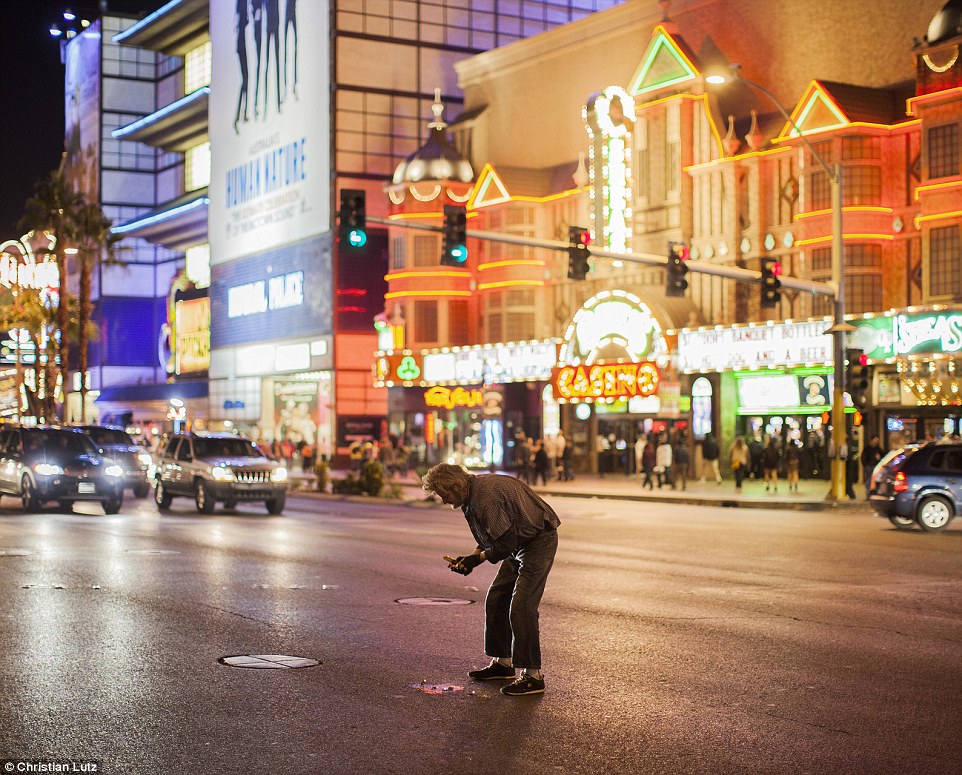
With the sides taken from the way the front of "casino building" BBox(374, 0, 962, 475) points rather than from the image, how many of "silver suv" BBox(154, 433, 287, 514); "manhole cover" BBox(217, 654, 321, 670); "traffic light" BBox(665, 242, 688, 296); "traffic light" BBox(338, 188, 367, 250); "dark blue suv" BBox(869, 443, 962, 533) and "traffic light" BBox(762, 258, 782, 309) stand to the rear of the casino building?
0

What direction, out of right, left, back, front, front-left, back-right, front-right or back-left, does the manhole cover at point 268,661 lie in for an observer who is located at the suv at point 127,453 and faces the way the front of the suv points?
front-right

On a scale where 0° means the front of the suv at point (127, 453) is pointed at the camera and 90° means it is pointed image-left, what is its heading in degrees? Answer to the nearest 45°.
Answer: approximately 315°

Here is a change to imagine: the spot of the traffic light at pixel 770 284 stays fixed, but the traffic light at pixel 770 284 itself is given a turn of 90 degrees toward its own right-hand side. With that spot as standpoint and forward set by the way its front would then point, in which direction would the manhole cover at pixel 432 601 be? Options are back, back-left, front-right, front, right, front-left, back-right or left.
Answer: front-left

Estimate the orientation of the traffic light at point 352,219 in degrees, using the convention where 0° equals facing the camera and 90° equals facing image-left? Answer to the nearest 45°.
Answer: approximately 0°

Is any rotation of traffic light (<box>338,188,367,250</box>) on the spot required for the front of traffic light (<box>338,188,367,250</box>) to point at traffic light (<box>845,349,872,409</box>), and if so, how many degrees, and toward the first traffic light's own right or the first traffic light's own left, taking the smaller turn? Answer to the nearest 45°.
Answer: approximately 90° to the first traffic light's own left

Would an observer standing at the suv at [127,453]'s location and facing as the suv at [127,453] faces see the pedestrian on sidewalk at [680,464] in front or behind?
in front

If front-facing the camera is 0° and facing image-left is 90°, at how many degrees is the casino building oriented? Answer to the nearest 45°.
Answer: approximately 45°

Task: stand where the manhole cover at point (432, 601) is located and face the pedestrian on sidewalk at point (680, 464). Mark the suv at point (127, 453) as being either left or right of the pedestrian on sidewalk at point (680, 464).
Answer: left

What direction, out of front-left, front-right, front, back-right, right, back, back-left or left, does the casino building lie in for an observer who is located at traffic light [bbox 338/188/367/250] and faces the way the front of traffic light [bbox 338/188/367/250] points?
back-left
